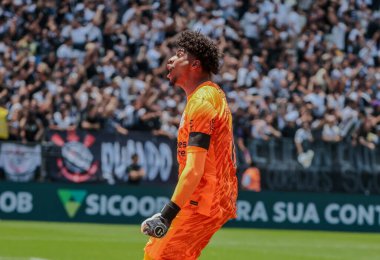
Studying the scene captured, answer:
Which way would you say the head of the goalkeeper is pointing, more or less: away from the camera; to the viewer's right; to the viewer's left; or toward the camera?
to the viewer's left

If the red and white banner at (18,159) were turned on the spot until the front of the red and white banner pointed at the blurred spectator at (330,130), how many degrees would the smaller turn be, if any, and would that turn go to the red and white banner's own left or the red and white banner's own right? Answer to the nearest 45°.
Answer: approximately 90° to the red and white banner's own left

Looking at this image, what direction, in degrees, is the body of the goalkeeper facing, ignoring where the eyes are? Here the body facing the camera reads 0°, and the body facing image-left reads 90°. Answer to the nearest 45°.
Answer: approximately 90°

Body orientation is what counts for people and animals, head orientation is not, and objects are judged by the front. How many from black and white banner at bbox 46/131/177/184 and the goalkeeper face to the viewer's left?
1

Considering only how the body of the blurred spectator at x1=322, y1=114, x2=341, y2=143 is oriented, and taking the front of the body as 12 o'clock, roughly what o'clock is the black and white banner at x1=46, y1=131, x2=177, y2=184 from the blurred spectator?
The black and white banner is roughly at 2 o'clock from the blurred spectator.

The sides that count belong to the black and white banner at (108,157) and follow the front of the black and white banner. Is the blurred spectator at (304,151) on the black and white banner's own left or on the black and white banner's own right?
on the black and white banner's own left

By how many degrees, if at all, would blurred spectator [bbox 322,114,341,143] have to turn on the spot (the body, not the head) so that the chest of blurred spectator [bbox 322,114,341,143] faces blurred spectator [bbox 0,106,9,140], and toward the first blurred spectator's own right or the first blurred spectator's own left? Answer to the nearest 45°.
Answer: approximately 45° to the first blurred spectator's own right

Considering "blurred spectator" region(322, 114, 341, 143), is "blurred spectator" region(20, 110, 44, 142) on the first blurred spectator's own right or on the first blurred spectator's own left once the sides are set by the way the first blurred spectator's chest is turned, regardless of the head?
on the first blurred spectator's own right

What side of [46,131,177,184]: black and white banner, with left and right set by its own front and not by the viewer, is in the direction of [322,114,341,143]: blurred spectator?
left

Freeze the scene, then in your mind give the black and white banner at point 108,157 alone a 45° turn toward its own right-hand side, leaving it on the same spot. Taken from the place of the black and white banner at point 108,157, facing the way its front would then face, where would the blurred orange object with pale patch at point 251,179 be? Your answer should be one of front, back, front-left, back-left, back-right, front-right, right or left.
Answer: back-left

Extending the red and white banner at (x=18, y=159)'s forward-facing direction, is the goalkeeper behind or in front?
in front
